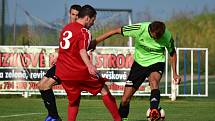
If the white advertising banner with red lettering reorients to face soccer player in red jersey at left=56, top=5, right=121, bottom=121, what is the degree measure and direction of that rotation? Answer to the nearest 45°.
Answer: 0° — it already faces them

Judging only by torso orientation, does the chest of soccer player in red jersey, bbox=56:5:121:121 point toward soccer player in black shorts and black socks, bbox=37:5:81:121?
no

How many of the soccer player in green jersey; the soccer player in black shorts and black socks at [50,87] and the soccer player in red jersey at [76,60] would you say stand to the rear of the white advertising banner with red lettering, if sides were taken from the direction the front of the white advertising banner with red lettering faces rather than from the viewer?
0

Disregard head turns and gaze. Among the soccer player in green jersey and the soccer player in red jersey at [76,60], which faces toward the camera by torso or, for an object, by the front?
the soccer player in green jersey

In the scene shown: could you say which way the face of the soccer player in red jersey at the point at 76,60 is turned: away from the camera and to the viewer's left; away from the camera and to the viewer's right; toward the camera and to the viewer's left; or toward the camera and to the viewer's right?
away from the camera and to the viewer's right

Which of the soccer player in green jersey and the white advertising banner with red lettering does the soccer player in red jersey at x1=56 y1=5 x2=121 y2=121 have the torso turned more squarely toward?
the soccer player in green jersey

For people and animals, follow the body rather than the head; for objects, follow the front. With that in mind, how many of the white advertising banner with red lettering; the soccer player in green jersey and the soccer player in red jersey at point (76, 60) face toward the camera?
2

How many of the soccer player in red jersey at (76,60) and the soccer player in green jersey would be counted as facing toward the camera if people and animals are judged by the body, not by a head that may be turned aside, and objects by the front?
1

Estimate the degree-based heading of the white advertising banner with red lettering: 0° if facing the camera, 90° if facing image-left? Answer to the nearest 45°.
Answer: approximately 0°

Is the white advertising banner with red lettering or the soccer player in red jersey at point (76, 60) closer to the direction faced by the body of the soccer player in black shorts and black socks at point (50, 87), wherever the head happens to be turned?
the soccer player in red jersey

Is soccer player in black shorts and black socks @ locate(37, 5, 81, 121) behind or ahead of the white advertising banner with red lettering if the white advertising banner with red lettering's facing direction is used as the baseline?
ahead

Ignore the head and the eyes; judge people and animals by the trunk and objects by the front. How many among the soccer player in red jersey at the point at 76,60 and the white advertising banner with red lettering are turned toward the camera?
1

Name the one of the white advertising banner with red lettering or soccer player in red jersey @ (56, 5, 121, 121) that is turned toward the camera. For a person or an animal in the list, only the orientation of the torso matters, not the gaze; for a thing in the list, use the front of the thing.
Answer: the white advertising banner with red lettering
